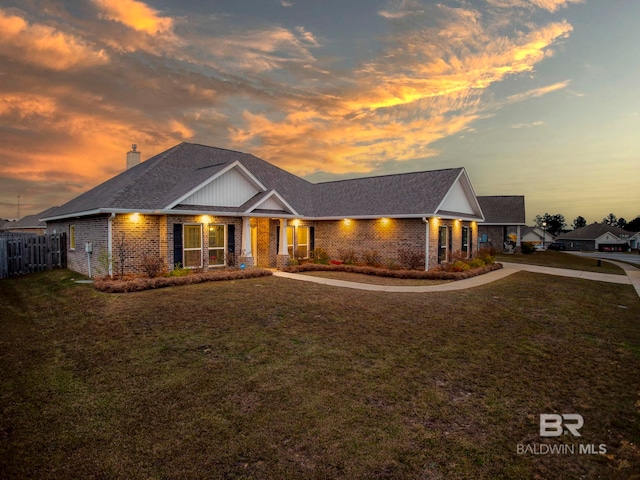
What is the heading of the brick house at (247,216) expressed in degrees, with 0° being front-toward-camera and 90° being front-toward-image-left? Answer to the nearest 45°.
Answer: approximately 315°

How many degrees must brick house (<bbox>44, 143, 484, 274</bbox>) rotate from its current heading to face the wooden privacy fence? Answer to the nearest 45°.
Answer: approximately 135° to its right

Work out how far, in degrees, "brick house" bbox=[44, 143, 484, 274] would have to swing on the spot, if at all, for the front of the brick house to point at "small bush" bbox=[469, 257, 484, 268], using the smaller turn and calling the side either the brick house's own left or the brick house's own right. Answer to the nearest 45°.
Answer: approximately 45° to the brick house's own left

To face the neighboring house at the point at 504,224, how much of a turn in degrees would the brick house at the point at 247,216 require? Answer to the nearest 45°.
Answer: approximately 90° to its left

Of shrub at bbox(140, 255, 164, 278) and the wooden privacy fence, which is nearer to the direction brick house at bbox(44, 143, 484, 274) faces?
the shrub
